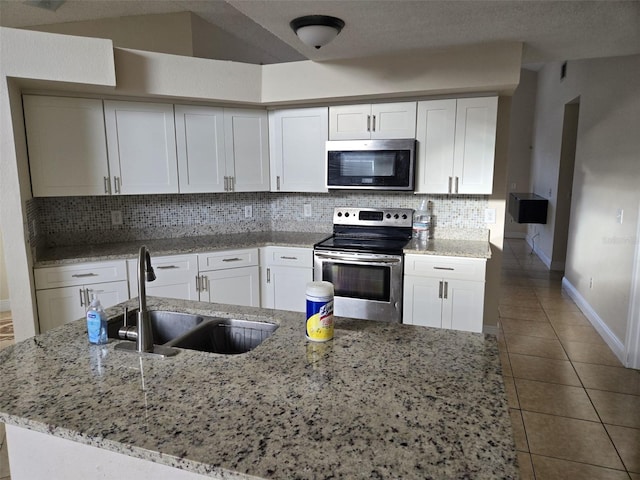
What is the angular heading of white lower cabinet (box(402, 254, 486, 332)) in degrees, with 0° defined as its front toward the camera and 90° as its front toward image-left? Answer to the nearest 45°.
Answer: approximately 0°

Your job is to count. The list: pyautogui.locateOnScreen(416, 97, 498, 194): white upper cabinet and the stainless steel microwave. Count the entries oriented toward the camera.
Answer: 2

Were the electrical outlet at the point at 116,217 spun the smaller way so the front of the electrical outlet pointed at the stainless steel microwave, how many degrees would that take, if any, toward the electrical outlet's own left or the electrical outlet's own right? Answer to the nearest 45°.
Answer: approximately 45° to the electrical outlet's own left

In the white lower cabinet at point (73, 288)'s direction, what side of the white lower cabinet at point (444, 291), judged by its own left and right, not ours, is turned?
right

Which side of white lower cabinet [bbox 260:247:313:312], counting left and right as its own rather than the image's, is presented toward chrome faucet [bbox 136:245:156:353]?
front

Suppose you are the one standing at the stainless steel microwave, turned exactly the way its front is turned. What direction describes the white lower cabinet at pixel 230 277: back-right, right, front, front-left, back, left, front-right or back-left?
right

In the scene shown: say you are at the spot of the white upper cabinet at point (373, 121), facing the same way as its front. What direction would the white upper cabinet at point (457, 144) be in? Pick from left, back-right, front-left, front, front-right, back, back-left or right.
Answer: left

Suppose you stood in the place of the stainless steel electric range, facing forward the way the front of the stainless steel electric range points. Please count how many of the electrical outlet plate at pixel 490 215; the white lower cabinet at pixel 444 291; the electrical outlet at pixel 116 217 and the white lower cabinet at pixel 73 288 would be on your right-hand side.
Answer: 2

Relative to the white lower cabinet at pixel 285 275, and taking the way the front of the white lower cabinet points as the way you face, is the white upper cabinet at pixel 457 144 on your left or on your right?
on your left

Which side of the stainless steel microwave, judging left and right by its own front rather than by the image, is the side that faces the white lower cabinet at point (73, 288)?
right
